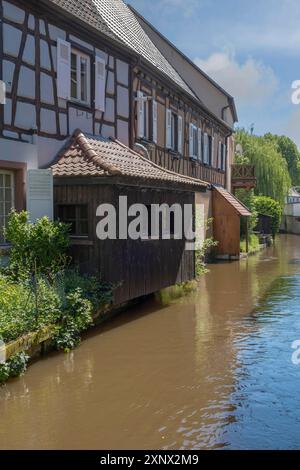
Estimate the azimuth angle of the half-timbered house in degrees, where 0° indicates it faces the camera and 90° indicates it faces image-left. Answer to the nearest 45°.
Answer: approximately 315°

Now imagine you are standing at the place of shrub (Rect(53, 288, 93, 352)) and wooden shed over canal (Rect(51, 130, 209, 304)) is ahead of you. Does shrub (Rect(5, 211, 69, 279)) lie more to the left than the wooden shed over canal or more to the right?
left

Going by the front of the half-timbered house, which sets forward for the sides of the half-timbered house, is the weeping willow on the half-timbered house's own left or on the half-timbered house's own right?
on the half-timbered house's own left

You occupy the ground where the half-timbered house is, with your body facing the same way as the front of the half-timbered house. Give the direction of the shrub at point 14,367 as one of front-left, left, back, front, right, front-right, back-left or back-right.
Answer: front-right

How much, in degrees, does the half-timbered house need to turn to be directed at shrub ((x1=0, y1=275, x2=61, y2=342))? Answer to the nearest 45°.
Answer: approximately 45° to its right
